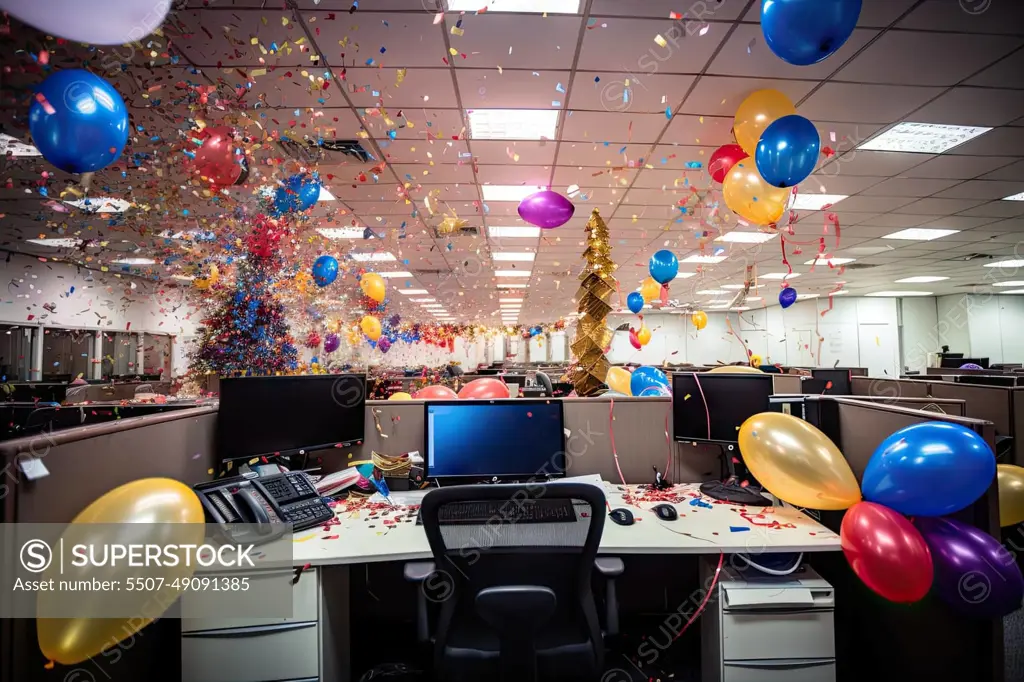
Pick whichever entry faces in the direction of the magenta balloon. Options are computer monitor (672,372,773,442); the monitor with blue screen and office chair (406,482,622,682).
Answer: the office chair

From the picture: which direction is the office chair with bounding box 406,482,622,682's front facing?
away from the camera

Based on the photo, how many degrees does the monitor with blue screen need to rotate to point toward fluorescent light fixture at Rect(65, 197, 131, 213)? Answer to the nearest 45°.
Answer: approximately 135° to its right

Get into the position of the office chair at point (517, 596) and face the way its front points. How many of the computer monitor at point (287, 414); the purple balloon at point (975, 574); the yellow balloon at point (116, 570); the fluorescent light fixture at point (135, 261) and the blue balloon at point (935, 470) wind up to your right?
2

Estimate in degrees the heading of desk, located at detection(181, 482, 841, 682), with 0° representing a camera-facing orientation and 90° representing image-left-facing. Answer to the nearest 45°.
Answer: approximately 0°

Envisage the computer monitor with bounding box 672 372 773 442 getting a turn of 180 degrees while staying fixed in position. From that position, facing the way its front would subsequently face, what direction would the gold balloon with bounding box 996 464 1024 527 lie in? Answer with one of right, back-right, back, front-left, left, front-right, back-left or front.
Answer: right

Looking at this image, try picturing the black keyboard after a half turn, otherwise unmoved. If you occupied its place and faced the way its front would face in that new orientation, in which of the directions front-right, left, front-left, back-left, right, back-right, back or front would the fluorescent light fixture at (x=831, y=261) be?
front-right

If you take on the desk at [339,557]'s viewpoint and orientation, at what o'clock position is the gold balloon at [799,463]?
The gold balloon is roughly at 9 o'clock from the desk.

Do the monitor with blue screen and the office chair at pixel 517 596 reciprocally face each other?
yes

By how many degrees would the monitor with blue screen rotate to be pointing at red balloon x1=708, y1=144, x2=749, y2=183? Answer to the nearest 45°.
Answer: approximately 135° to its left

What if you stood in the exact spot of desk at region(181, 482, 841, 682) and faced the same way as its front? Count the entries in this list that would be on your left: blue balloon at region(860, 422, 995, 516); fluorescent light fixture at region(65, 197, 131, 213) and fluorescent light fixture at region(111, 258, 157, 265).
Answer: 1

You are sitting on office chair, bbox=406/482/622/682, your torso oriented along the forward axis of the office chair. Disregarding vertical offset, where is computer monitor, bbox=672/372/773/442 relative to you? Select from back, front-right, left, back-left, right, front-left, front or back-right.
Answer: front-right

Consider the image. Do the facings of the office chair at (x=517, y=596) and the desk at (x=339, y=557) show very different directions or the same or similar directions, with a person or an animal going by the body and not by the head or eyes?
very different directions

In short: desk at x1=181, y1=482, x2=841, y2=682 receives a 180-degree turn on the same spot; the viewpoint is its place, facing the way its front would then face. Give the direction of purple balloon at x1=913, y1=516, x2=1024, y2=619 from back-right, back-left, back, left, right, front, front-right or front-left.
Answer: right
